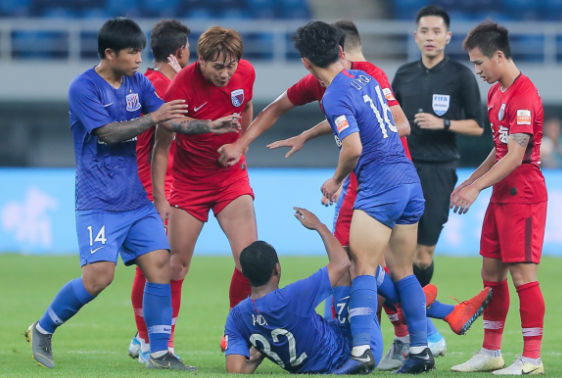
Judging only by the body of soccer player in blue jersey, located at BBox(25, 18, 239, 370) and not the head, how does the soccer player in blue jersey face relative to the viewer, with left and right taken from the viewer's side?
facing the viewer and to the right of the viewer

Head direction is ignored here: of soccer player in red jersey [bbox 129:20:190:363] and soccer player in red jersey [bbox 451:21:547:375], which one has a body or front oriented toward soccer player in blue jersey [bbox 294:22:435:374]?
soccer player in red jersey [bbox 451:21:547:375]

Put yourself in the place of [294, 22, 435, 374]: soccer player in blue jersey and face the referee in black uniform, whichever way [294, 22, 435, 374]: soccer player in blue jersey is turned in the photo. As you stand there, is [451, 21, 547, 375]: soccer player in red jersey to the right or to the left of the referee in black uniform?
right

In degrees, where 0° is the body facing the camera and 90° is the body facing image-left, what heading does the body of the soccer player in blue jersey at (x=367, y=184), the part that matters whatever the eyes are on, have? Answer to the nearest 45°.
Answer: approximately 135°

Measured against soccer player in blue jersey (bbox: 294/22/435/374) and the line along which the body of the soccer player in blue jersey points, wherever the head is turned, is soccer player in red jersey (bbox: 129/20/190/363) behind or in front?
in front

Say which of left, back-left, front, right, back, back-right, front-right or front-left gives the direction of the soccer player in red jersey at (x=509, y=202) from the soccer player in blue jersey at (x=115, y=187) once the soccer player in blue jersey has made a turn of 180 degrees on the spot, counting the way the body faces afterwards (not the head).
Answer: back-right

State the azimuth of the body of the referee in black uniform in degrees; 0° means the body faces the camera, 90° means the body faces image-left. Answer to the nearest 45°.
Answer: approximately 0°

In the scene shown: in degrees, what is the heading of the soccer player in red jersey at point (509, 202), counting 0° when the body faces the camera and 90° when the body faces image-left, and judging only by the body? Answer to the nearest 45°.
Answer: approximately 45°

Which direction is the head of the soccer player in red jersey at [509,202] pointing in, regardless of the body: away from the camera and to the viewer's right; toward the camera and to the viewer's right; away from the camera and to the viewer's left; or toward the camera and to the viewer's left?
toward the camera and to the viewer's left
